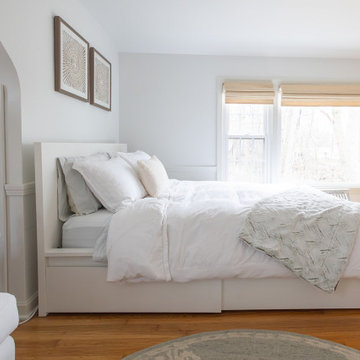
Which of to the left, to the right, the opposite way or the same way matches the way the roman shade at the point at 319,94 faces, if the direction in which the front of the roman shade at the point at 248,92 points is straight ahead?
the same way

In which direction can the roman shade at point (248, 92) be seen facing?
toward the camera

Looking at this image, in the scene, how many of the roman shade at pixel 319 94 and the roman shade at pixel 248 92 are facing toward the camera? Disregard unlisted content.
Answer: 2

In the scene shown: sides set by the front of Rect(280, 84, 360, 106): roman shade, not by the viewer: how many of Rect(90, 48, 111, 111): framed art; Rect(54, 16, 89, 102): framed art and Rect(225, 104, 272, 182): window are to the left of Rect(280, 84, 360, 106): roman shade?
0

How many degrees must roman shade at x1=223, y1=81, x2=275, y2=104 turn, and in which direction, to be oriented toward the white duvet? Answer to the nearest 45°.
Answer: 0° — it already faces it

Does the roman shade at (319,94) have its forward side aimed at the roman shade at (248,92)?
no

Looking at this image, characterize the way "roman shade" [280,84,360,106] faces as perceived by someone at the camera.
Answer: facing the viewer

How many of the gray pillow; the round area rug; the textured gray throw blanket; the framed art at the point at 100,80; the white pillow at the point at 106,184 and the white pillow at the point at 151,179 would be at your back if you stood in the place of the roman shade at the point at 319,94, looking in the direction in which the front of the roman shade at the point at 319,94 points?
0

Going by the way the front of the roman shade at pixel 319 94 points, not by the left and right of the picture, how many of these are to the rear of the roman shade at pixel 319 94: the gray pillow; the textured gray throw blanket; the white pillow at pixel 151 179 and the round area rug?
0

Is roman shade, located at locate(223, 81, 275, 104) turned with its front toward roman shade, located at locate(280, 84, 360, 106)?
no

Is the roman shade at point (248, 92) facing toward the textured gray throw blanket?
yes

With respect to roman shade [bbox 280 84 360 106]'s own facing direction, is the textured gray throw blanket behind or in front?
in front

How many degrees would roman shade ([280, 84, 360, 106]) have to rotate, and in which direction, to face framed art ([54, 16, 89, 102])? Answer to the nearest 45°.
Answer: approximately 45° to its right

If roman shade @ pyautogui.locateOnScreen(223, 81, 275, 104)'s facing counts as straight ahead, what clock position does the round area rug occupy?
The round area rug is roughly at 12 o'clock from the roman shade.

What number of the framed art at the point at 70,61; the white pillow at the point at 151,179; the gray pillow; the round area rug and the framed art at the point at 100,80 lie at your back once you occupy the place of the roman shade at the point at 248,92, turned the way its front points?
0

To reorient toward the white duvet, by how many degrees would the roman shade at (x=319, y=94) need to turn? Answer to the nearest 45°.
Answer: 0° — it already faces it

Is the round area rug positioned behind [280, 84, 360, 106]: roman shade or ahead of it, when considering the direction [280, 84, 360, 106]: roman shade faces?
ahead
